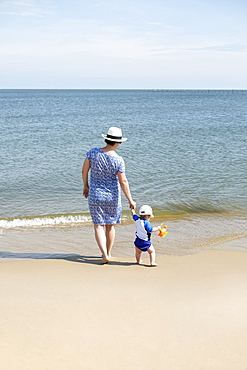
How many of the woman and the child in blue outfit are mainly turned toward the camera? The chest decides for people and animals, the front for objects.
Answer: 0

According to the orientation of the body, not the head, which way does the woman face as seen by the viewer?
away from the camera

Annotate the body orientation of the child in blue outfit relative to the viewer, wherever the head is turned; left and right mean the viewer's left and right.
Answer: facing away from the viewer and to the right of the viewer
